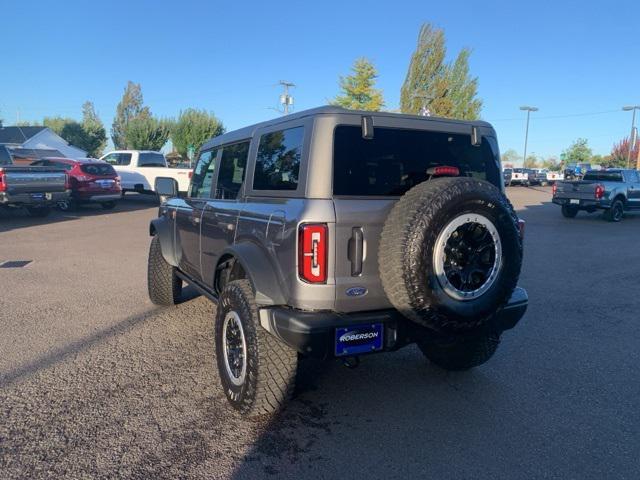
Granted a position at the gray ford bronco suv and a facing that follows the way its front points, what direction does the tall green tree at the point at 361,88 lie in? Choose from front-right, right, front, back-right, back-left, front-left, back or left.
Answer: front-right

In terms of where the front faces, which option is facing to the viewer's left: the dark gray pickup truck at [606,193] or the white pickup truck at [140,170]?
the white pickup truck

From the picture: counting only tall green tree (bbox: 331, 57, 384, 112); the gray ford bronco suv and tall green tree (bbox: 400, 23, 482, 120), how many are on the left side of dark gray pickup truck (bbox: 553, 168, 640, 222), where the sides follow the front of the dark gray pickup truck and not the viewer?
2

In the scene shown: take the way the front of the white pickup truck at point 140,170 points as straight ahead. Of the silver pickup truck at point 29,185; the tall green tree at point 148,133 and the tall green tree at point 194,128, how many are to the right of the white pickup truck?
2

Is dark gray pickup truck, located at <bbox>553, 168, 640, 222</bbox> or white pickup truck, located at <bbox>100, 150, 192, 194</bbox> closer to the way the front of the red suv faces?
the white pickup truck

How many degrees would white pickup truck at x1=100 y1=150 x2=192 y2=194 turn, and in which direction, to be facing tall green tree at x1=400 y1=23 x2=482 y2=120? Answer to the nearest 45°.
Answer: approximately 180°

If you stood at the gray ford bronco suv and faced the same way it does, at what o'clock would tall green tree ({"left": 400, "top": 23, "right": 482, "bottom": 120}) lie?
The tall green tree is roughly at 2 o'clock from the gray ford bronco suv.

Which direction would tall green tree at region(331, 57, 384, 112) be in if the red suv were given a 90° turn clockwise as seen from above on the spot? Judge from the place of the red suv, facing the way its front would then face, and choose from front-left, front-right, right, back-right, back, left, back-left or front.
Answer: front

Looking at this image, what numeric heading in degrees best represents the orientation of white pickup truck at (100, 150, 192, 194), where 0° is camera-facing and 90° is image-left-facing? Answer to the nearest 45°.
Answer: approximately 90°

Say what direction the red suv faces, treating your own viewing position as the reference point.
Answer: facing away from the viewer and to the left of the viewer

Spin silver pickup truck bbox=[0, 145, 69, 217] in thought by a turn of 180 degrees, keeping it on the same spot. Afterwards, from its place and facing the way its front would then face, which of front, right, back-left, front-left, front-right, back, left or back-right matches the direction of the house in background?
back-left
